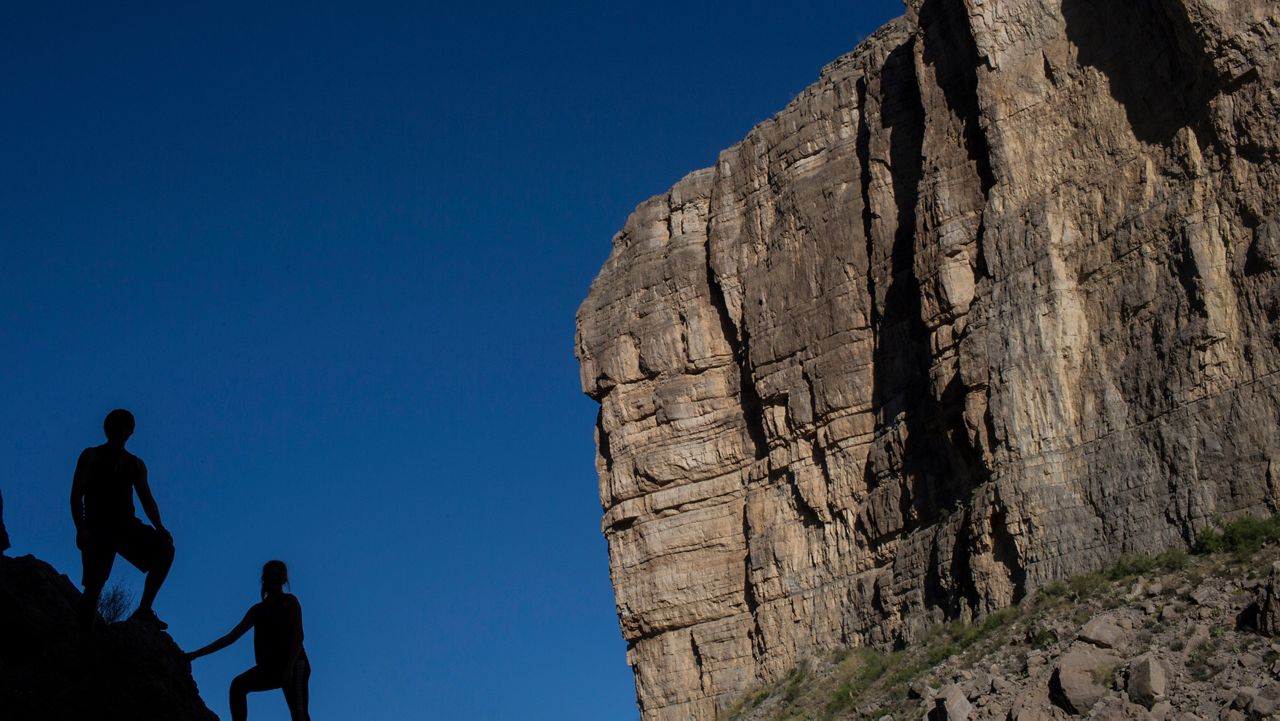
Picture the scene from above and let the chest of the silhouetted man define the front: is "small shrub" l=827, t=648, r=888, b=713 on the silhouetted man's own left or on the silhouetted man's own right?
on the silhouetted man's own left

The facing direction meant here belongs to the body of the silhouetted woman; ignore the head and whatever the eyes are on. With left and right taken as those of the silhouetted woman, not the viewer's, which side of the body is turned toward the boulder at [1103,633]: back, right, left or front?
back

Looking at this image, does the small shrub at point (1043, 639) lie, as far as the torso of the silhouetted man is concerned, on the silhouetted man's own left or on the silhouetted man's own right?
on the silhouetted man's own left

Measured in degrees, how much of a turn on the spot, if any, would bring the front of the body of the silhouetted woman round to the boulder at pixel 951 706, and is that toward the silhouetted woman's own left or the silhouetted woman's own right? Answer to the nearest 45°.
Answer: approximately 180°

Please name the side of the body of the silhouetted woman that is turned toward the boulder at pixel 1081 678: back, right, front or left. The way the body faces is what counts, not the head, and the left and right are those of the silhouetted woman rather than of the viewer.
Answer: back

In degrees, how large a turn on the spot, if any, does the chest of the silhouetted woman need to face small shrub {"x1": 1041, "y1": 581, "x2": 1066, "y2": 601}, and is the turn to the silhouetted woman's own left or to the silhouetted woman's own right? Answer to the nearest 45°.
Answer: approximately 180°

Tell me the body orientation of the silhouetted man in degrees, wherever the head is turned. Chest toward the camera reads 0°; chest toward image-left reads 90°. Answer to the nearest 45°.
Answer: approximately 315°

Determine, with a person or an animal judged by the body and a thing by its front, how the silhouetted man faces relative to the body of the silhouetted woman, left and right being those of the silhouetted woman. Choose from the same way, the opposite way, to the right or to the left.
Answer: to the left

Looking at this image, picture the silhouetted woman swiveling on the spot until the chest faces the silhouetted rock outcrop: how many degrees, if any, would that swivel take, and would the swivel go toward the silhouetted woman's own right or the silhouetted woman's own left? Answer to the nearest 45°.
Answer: approximately 45° to the silhouetted woman's own right

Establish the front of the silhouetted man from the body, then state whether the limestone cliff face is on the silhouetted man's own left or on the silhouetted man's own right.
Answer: on the silhouetted man's own left

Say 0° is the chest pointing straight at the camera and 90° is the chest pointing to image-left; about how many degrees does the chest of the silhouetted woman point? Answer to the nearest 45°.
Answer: approximately 45°

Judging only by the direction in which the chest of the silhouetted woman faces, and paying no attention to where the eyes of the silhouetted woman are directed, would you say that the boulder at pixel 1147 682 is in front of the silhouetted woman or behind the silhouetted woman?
behind
